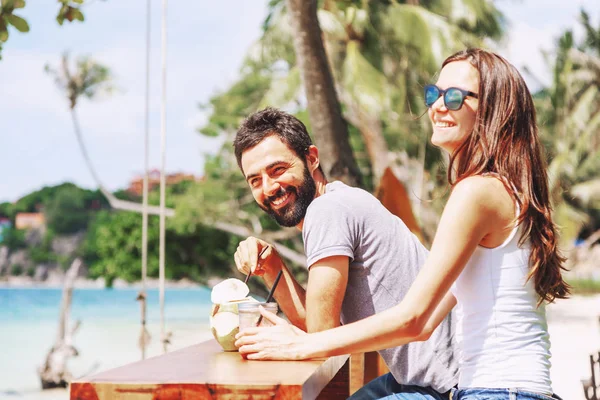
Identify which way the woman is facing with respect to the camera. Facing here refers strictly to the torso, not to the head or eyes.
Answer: to the viewer's left

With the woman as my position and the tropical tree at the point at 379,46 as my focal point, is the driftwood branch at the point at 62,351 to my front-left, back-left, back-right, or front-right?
front-left

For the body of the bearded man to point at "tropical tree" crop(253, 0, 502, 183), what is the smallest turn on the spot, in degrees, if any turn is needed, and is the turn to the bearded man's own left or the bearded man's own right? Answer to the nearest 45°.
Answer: approximately 90° to the bearded man's own right

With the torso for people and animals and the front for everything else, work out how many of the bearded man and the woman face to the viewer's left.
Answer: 2

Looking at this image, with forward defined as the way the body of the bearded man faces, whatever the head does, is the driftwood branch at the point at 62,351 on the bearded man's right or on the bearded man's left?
on the bearded man's right

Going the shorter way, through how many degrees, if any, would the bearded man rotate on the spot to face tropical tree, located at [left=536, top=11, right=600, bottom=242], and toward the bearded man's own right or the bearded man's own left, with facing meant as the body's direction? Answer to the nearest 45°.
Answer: approximately 90° to the bearded man's own right

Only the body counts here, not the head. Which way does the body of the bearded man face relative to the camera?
to the viewer's left

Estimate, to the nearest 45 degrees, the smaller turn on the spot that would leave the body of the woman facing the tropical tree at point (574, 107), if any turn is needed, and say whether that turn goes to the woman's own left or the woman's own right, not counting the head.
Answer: approximately 90° to the woman's own right

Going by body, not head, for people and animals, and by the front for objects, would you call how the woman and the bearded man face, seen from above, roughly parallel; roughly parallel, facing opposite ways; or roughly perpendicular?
roughly parallel
